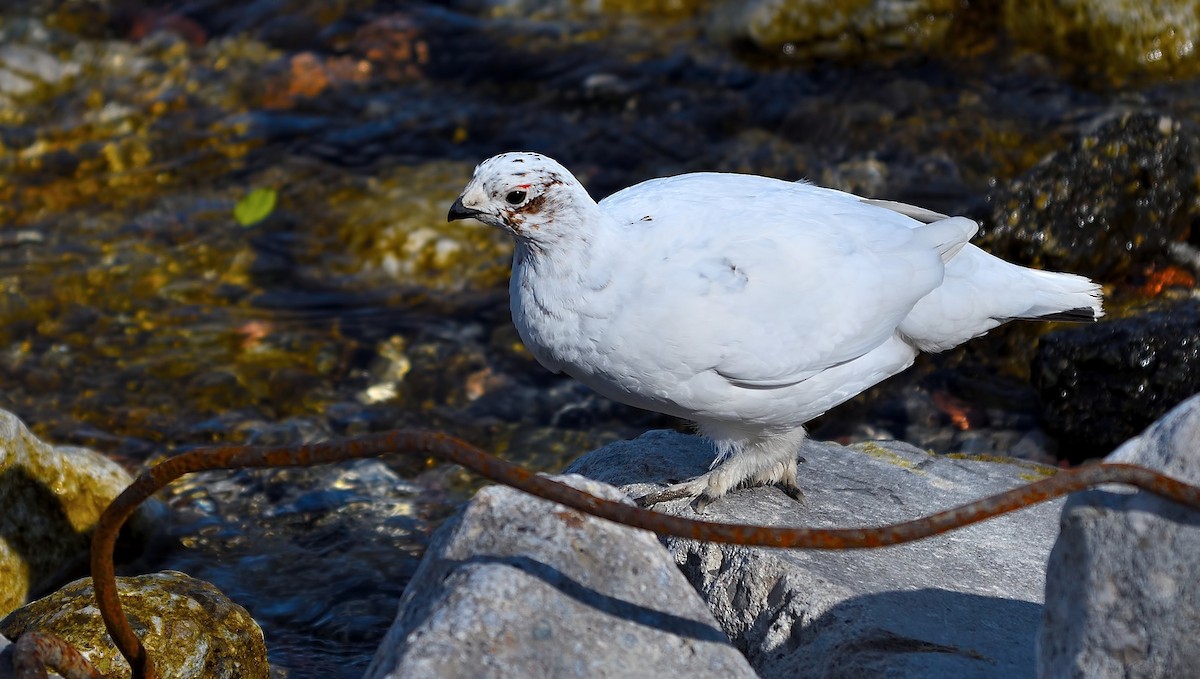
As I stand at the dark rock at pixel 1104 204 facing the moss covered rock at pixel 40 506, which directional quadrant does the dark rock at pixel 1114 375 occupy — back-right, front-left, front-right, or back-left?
front-left

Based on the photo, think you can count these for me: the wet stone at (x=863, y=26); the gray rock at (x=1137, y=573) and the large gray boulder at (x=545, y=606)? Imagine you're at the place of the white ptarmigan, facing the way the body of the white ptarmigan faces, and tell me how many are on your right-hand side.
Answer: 1

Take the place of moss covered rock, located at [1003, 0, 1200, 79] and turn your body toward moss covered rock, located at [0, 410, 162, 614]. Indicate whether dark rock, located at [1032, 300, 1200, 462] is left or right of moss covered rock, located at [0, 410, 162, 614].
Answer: left

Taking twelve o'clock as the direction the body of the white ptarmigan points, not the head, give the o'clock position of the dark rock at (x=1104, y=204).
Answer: The dark rock is roughly at 4 o'clock from the white ptarmigan.

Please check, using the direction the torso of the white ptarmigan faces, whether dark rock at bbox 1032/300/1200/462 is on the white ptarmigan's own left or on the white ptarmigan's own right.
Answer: on the white ptarmigan's own right

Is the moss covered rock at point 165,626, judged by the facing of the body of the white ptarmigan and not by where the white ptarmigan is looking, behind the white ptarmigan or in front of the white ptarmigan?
in front

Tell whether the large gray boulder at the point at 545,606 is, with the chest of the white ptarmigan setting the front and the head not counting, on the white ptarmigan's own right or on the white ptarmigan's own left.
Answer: on the white ptarmigan's own left

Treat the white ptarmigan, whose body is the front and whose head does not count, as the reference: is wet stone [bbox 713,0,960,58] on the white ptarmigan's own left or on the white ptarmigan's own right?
on the white ptarmigan's own right

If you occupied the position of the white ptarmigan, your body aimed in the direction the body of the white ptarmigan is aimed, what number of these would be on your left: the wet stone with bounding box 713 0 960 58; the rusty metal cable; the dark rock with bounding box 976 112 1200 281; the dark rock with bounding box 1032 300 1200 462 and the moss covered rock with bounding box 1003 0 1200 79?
1

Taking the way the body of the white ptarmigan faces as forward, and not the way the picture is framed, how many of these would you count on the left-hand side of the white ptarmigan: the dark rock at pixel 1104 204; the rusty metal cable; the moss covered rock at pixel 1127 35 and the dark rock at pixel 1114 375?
1

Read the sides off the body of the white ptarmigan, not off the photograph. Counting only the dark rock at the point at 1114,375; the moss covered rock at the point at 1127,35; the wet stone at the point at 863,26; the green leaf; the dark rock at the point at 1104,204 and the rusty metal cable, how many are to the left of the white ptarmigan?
1

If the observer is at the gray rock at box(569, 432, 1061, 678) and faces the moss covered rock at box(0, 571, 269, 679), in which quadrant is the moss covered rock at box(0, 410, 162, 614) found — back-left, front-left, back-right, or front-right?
front-right

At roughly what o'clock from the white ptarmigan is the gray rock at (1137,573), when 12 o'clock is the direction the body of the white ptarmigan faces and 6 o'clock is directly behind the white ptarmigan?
The gray rock is roughly at 8 o'clock from the white ptarmigan.

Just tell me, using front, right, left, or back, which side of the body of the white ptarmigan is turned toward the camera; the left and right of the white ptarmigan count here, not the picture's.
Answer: left
